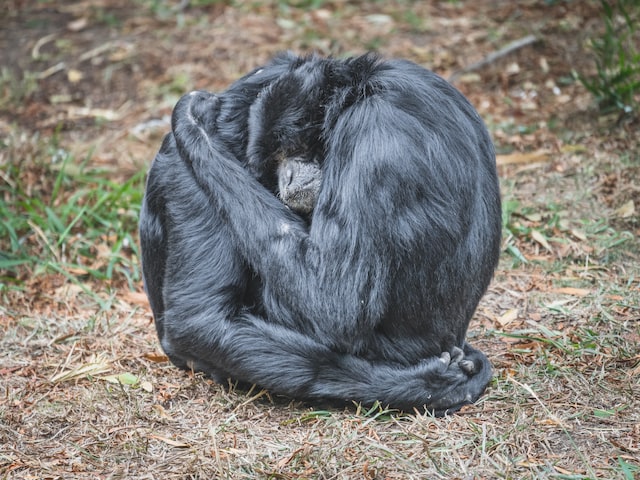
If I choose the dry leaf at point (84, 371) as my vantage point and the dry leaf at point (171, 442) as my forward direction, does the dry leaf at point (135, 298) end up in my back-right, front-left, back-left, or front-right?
back-left

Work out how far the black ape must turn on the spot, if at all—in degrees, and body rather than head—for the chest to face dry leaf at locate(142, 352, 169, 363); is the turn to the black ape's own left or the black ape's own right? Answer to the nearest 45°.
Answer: approximately 45° to the black ape's own right
